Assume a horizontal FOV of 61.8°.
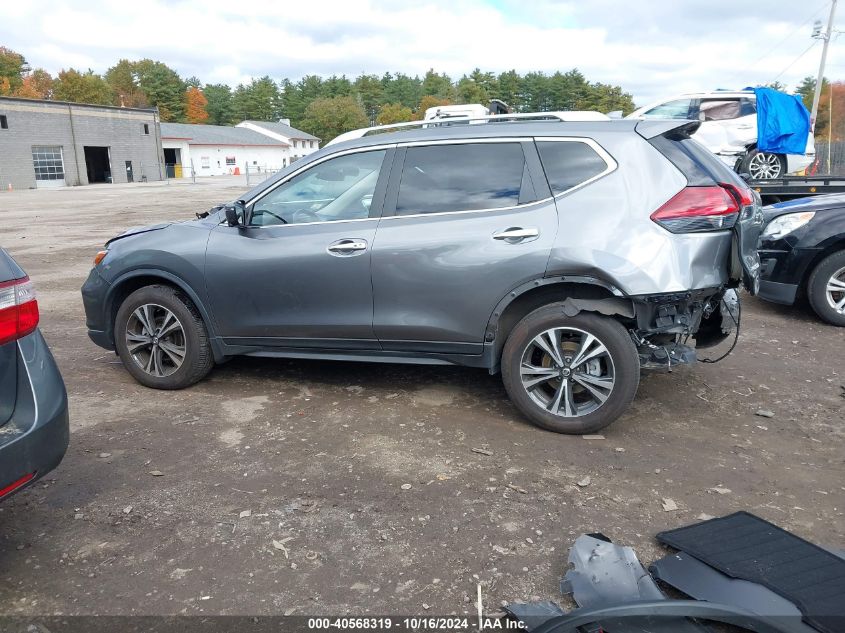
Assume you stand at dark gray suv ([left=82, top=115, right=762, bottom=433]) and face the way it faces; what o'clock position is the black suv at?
The black suv is roughly at 5 o'clock from the dark gray suv.

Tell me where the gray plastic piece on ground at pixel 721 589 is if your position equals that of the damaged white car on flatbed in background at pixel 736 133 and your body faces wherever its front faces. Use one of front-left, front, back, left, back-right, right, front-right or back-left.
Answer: left

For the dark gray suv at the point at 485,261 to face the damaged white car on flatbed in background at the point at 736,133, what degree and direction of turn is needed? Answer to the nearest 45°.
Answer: approximately 135° to its right

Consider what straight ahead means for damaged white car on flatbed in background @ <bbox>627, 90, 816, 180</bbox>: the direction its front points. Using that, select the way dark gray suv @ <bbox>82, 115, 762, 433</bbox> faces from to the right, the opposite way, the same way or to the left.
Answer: the same way

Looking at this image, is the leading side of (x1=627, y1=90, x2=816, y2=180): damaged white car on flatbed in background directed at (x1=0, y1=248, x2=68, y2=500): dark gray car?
no

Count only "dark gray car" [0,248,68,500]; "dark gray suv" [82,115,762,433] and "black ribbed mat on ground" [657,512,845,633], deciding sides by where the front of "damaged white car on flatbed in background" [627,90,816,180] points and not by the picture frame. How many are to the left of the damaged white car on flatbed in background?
3

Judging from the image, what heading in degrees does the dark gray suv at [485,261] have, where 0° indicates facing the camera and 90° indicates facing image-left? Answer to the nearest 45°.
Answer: approximately 90°

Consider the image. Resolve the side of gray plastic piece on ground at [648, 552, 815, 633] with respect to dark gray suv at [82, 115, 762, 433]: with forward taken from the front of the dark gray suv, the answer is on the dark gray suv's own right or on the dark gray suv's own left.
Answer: on the dark gray suv's own left

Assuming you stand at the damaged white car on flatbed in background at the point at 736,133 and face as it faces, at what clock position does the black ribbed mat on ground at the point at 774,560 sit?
The black ribbed mat on ground is roughly at 9 o'clock from the damaged white car on flatbed in background.

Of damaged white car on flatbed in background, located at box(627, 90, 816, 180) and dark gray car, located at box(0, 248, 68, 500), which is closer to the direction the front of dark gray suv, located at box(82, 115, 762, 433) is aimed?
the dark gray car

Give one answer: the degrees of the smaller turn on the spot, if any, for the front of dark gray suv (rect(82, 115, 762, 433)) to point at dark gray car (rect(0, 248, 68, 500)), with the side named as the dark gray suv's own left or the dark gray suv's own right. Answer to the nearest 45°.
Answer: approximately 45° to the dark gray suv's own left

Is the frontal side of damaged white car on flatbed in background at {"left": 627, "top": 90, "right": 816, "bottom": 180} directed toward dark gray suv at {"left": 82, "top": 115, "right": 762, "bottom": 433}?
no

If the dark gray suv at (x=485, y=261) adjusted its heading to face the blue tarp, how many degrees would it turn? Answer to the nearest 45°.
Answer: approximately 135° to its right

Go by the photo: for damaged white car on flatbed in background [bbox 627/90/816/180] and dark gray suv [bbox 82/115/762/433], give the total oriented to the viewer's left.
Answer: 2

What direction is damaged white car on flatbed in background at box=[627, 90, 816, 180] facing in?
to the viewer's left

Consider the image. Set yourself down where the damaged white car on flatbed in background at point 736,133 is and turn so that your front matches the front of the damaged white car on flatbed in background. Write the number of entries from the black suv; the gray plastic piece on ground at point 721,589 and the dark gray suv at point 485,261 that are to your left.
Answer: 3
